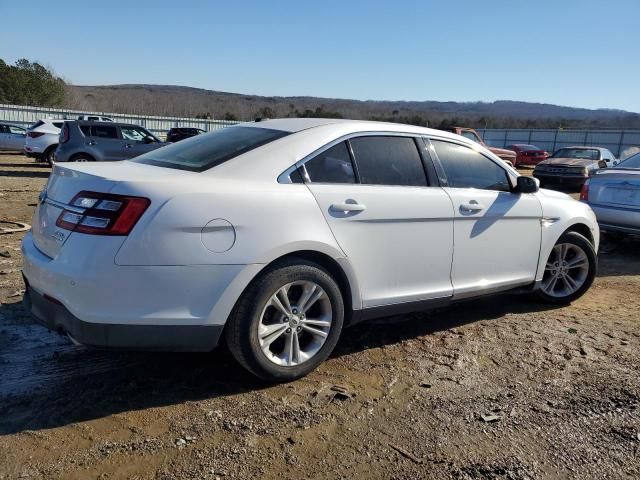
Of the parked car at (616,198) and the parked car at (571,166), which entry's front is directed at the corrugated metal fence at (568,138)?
the parked car at (616,198)

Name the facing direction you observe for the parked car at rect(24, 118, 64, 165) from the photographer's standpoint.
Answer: facing away from the viewer and to the right of the viewer

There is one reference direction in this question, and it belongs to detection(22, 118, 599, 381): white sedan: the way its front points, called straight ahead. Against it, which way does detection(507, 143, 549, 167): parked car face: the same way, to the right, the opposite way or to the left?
to the right

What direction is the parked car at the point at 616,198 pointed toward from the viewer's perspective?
away from the camera

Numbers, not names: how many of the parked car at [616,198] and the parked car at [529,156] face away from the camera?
1

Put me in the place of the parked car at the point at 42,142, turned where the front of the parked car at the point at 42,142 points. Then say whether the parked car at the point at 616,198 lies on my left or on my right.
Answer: on my right

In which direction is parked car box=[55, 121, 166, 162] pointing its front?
to the viewer's right

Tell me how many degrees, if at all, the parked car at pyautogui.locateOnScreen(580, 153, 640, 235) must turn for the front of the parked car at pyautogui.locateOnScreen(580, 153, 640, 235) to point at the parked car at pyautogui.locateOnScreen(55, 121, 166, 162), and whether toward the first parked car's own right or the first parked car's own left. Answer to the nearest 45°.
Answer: approximately 90° to the first parked car's own left

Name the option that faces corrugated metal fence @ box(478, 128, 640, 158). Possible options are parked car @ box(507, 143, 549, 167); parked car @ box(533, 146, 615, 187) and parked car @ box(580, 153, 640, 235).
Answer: parked car @ box(580, 153, 640, 235)

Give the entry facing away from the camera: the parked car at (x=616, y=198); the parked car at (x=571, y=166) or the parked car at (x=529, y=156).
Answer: the parked car at (x=616, y=198)

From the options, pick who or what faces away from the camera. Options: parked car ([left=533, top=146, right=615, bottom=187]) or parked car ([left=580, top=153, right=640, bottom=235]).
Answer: parked car ([left=580, top=153, right=640, bottom=235])

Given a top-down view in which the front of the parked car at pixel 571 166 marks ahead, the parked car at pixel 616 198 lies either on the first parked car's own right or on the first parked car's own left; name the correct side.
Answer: on the first parked car's own left

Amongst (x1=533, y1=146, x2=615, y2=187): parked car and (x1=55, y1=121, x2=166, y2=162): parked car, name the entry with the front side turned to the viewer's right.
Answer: (x1=55, y1=121, x2=166, y2=162): parked car
